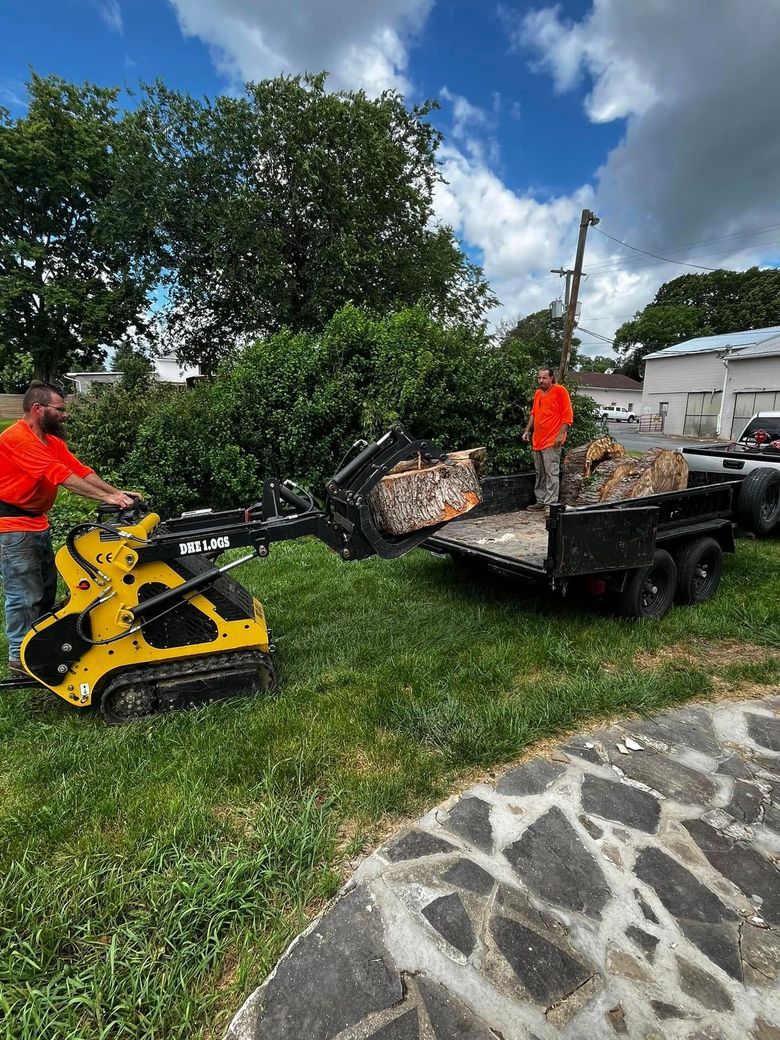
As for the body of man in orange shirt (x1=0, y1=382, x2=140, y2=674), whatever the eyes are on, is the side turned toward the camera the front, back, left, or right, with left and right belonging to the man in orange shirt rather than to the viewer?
right

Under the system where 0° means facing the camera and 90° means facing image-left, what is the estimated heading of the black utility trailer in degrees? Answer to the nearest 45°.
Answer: approximately 225°

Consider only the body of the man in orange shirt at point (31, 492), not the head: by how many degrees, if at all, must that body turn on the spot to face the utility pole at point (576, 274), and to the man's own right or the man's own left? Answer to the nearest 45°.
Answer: approximately 45° to the man's own left

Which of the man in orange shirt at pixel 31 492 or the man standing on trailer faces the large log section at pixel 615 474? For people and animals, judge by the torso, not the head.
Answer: the man in orange shirt

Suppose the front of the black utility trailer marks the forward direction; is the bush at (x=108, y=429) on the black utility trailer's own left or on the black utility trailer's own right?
on the black utility trailer's own left

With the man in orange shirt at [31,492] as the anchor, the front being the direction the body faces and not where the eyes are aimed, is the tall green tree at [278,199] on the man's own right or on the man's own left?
on the man's own left

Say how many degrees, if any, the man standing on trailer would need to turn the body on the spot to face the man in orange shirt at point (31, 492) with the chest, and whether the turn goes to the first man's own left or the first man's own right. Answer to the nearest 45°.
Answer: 0° — they already face them

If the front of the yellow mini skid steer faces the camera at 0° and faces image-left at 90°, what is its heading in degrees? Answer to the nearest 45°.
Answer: approximately 270°
